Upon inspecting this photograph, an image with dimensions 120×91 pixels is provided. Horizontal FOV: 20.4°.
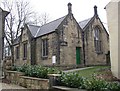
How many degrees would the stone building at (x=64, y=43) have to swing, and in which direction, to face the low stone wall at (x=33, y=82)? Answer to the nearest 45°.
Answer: approximately 45° to its right

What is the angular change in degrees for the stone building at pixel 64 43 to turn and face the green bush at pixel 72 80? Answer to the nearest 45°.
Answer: approximately 45° to its right

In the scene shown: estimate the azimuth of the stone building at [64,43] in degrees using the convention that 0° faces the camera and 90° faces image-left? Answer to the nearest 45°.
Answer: approximately 315°
